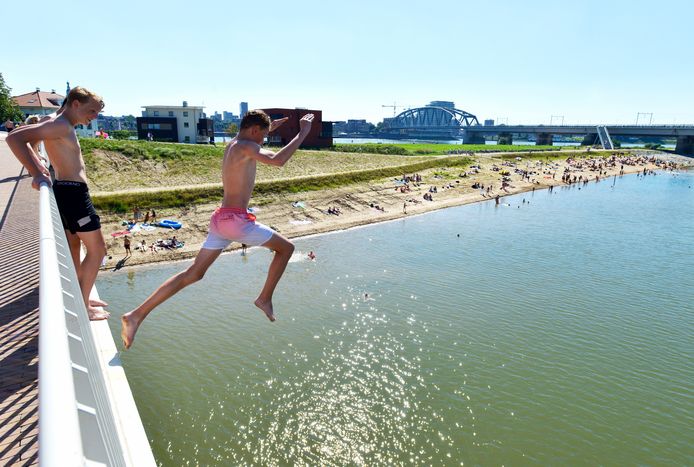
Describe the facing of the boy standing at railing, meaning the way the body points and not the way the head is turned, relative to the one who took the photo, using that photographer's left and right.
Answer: facing to the right of the viewer

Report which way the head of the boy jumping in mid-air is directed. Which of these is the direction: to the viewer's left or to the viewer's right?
to the viewer's right

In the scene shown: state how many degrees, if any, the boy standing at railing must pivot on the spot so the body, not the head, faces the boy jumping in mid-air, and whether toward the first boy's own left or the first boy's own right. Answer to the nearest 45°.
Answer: approximately 45° to the first boy's own right
